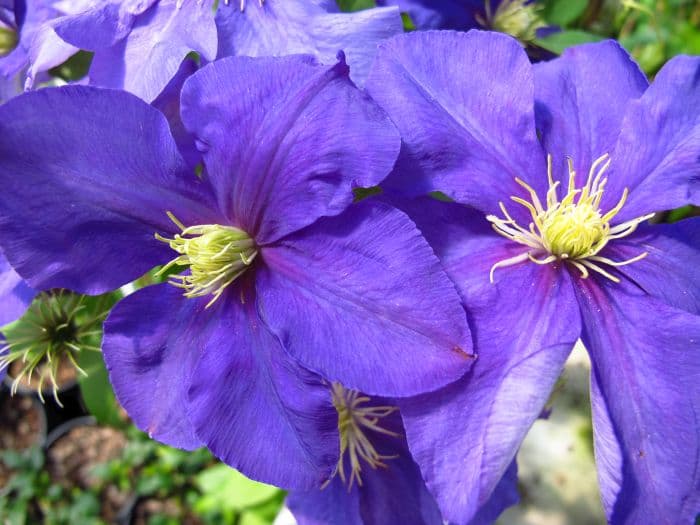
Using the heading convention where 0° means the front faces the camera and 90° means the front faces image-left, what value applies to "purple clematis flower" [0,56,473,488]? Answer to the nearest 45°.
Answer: approximately 45°

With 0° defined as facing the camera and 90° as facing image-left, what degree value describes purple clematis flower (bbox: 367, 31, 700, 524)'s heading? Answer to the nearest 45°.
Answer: approximately 0°

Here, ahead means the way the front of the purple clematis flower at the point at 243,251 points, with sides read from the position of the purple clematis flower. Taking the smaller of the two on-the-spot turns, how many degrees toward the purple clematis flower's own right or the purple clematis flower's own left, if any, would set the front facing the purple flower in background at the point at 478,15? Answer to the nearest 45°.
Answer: approximately 180°

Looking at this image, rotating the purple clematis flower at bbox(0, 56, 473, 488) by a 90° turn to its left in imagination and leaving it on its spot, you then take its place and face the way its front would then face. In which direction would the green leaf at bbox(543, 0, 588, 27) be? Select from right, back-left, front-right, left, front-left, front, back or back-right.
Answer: left

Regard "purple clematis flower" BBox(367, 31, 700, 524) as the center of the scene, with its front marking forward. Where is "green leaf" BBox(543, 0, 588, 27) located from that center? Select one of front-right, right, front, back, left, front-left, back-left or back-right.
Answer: back

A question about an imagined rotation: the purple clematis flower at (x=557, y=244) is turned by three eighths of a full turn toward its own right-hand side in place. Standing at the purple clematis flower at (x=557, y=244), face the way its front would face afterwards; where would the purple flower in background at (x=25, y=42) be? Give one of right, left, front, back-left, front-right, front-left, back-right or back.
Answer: front-left

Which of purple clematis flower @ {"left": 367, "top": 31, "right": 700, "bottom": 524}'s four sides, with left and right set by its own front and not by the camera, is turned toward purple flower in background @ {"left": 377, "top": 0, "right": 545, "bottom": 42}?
back

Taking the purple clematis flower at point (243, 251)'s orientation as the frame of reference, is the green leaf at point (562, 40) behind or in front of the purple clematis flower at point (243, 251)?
behind

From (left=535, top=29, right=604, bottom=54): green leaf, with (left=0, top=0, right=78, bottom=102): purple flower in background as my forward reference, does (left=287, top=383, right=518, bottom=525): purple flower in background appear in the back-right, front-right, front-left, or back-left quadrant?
front-left
